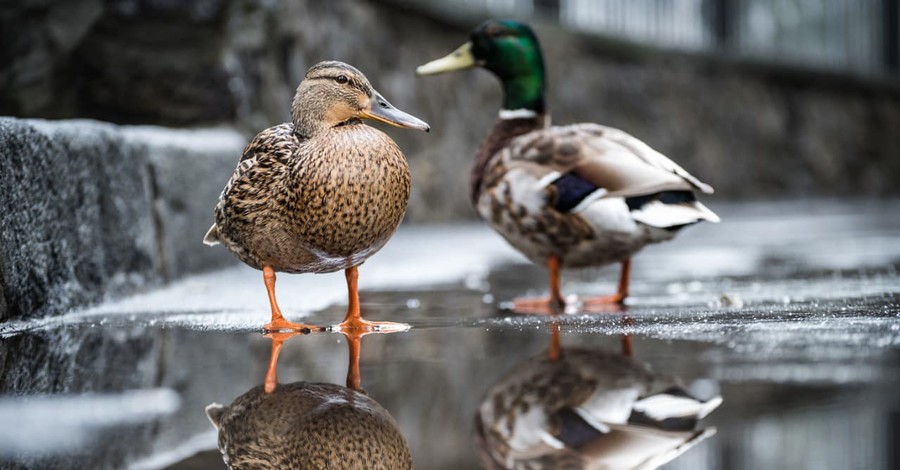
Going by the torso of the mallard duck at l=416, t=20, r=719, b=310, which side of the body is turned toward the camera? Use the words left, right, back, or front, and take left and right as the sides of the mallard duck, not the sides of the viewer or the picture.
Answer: left

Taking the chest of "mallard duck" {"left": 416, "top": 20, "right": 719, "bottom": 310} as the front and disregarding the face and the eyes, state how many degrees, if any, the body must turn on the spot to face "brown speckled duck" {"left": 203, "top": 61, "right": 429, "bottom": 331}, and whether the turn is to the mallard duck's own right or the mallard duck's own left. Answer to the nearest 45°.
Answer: approximately 45° to the mallard duck's own left

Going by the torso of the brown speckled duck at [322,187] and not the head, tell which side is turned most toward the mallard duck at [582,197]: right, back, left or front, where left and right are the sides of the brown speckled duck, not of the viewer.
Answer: left

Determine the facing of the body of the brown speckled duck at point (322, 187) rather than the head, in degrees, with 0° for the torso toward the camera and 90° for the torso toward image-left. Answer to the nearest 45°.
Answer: approximately 315°

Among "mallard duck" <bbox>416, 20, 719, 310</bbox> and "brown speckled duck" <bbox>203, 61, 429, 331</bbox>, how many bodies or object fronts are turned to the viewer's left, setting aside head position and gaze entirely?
1
